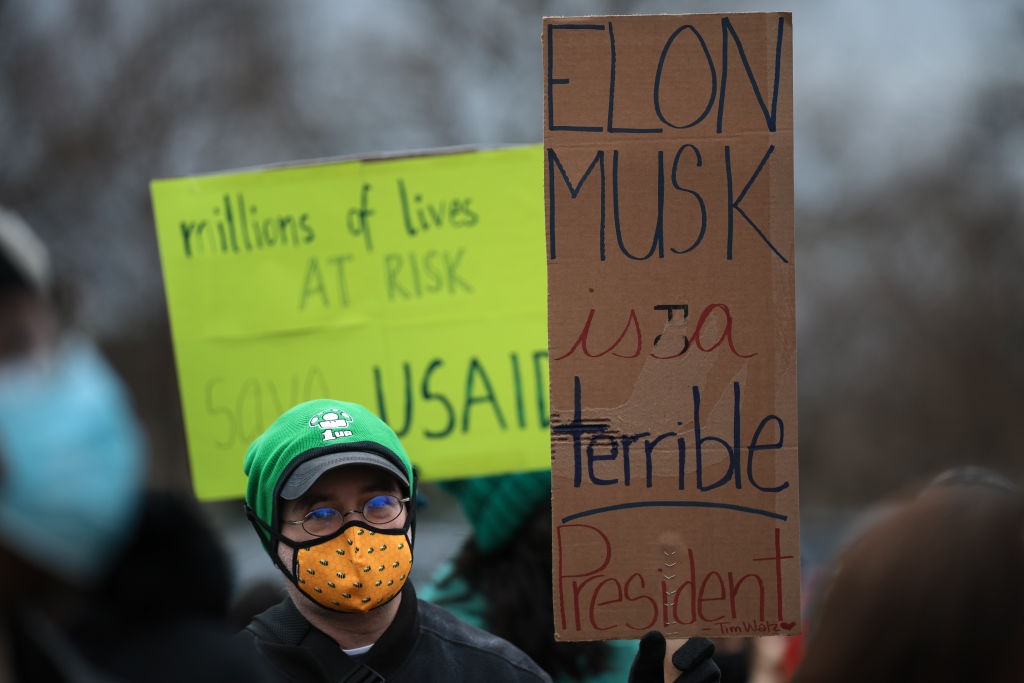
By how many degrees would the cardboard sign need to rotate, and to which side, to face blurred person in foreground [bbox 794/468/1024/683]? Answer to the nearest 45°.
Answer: approximately 45° to its left

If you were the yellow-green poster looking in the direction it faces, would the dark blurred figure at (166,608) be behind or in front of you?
in front

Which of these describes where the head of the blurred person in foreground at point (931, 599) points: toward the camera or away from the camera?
away from the camera

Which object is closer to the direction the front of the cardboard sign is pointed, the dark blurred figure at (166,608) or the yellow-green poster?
the dark blurred figure

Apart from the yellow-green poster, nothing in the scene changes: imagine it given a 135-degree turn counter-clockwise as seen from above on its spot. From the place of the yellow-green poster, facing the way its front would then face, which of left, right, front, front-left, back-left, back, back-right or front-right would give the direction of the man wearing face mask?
back-right

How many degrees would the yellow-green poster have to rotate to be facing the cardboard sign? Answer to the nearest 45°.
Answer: approximately 45° to its left

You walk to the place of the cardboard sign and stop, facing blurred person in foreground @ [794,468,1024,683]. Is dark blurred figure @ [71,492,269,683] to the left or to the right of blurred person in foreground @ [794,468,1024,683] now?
right

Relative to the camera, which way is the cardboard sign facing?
toward the camera

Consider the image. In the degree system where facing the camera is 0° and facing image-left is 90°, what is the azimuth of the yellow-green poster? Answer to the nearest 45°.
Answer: approximately 0°

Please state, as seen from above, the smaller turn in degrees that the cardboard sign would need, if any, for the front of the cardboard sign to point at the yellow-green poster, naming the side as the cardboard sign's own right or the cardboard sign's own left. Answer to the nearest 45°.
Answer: approximately 135° to the cardboard sign's own right
